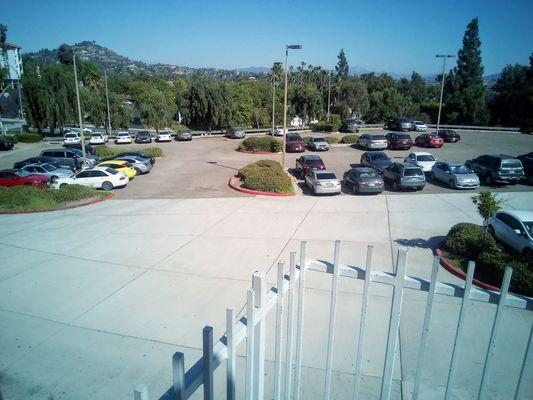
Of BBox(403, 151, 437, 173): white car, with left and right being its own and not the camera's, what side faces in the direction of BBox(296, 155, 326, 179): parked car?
right

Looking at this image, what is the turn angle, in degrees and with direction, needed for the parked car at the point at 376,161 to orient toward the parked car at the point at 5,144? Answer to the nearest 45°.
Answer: approximately 135° to its right

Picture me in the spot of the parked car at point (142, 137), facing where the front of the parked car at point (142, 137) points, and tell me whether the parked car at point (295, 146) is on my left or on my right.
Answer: on my right

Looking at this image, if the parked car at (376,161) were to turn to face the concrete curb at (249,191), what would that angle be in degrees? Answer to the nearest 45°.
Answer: approximately 90° to its right

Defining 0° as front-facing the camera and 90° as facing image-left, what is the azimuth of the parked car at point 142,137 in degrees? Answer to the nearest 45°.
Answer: approximately 180°
